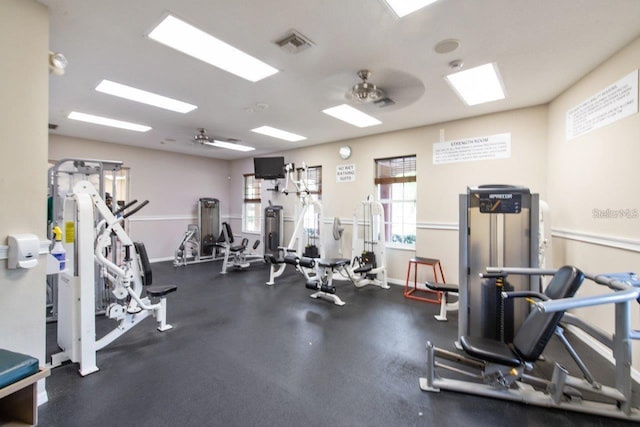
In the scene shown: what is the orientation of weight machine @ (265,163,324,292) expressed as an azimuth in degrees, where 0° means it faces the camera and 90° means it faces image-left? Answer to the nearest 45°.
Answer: approximately 45°

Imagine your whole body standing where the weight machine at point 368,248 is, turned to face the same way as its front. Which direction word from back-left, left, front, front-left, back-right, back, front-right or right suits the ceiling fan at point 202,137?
front-right

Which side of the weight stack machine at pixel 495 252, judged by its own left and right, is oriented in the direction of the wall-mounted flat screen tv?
right

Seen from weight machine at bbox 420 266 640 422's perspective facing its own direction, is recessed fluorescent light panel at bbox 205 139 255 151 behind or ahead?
ahead

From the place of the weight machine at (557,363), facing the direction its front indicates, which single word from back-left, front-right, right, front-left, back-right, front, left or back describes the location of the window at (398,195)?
front-right

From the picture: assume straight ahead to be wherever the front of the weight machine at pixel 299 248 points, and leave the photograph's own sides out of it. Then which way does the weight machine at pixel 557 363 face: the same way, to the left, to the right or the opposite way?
to the right

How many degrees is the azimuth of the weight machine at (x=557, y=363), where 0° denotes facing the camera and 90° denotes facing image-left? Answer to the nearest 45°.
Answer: approximately 90°

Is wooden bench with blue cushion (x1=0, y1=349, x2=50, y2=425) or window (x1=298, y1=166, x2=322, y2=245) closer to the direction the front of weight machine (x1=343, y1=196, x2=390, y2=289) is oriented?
the wooden bench with blue cushion

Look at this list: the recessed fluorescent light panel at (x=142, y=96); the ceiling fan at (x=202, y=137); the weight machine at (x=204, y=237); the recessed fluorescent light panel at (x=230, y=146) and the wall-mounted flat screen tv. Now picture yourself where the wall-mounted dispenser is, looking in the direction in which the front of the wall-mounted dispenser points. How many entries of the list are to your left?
5

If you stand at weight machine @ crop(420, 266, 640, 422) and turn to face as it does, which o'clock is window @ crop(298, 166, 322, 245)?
The window is roughly at 1 o'clock from the weight machine.
